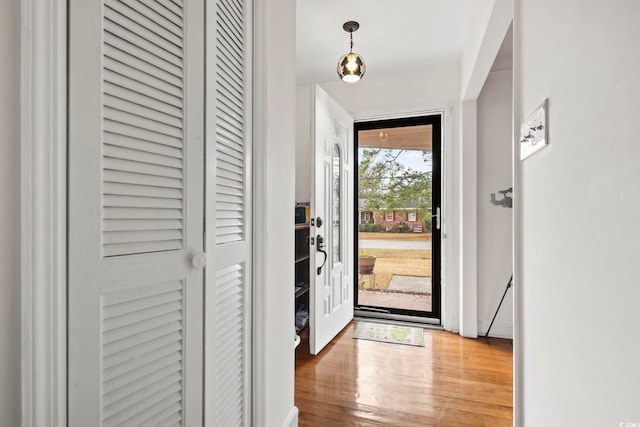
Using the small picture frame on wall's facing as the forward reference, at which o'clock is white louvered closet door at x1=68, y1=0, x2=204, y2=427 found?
The white louvered closet door is roughly at 12 o'clock from the small picture frame on wall.

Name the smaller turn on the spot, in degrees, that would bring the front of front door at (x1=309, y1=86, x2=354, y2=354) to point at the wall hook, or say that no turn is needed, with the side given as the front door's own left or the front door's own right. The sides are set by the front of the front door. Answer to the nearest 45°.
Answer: approximately 45° to the front door's own left

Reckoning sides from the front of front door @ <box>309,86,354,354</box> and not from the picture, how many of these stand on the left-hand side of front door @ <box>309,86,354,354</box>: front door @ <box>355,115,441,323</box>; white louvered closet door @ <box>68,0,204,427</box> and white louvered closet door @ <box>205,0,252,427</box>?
1

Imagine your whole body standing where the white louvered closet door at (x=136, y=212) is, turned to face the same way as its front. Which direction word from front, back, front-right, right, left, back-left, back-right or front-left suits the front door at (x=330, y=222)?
left

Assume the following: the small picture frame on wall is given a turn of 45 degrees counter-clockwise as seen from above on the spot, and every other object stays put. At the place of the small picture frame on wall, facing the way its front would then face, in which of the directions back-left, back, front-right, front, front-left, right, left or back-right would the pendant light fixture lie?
back-right

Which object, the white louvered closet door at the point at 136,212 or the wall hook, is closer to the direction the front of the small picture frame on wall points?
the white louvered closet door

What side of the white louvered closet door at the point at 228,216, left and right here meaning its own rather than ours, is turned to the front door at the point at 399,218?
left

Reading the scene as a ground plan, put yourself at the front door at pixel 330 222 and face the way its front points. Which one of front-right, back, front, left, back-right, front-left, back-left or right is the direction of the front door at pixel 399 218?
left

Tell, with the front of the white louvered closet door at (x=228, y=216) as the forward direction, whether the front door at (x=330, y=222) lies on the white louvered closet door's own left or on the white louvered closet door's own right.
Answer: on the white louvered closet door's own left
